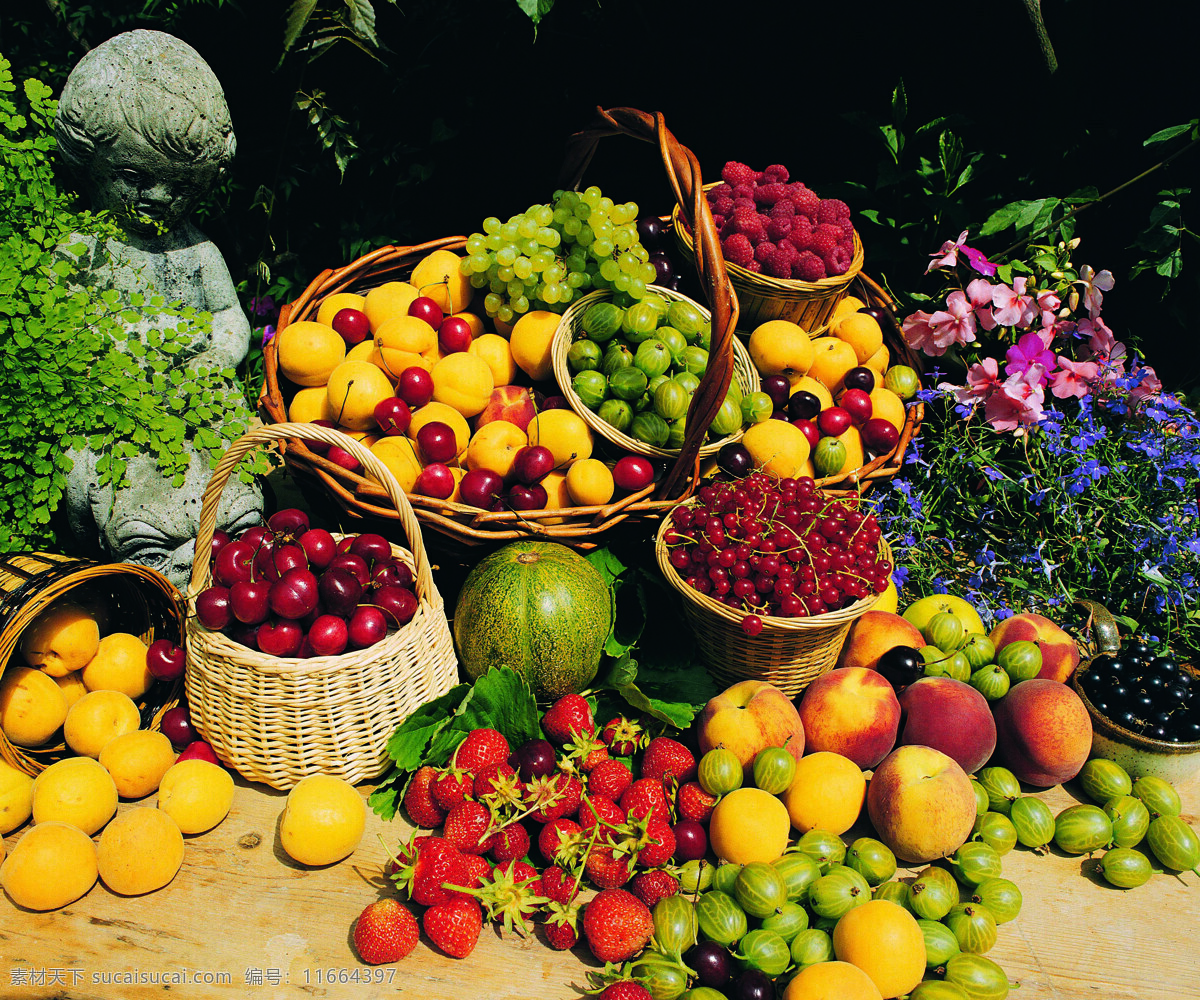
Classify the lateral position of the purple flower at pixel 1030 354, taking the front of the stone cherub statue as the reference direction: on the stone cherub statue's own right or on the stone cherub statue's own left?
on the stone cherub statue's own left

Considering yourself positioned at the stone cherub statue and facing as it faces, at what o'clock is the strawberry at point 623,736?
The strawberry is roughly at 11 o'clock from the stone cherub statue.

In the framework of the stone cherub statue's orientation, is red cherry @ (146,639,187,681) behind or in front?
in front

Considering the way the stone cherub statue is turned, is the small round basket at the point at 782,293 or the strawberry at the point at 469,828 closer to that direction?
the strawberry

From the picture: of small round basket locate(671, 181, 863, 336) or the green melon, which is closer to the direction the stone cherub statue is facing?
the green melon

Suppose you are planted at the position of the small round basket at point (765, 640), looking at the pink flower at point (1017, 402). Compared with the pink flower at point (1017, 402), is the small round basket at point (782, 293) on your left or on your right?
left

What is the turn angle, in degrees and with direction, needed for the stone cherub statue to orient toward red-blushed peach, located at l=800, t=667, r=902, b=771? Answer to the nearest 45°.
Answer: approximately 45° to its left

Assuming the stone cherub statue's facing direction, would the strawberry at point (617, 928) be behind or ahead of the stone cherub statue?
ahead

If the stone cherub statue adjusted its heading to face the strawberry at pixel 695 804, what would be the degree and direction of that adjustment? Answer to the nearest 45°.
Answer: approximately 45° to its left

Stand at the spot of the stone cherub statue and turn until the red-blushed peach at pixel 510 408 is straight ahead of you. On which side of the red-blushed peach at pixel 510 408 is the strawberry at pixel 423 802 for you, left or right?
right

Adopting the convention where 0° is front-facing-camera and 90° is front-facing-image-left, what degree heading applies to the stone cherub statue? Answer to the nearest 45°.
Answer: approximately 0°
